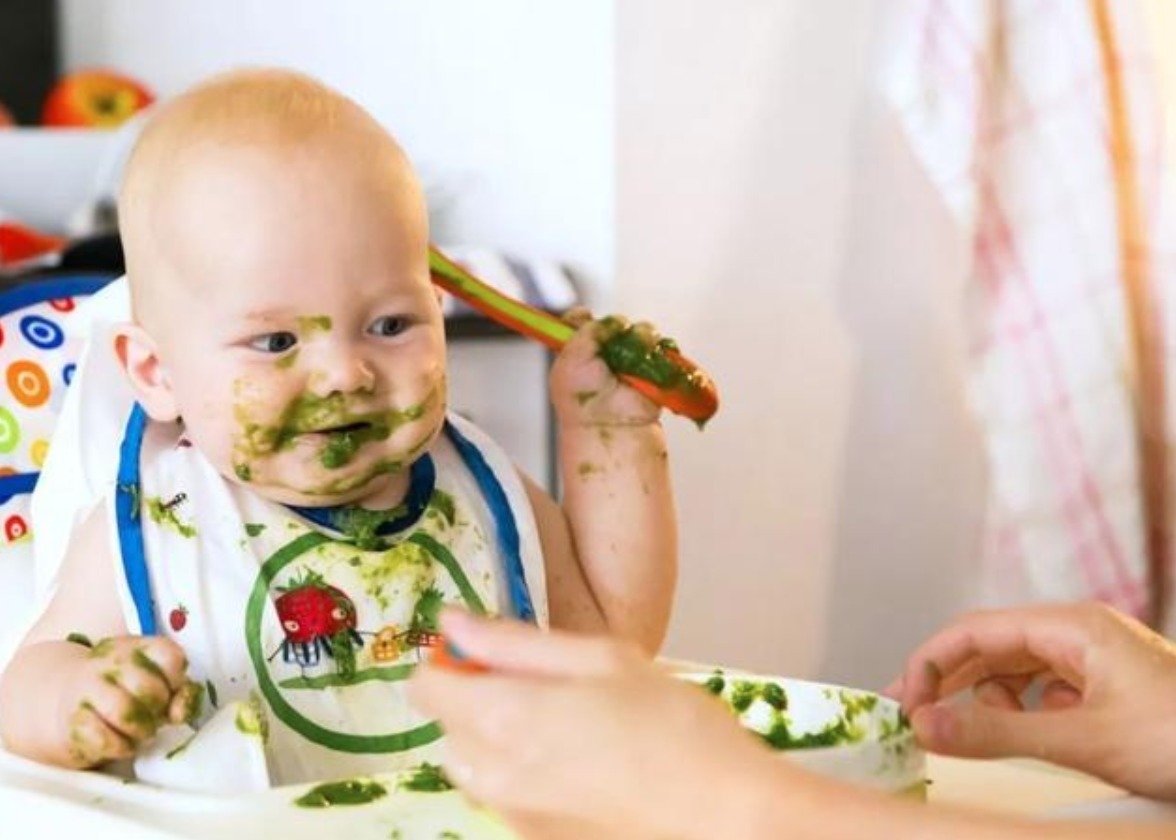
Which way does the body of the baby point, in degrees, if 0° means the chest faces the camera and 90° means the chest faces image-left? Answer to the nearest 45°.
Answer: approximately 315°

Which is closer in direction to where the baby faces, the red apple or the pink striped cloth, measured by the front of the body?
the pink striped cloth

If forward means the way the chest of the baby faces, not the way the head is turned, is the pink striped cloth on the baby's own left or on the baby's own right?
on the baby's own left

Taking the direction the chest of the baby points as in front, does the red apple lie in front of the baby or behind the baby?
behind
